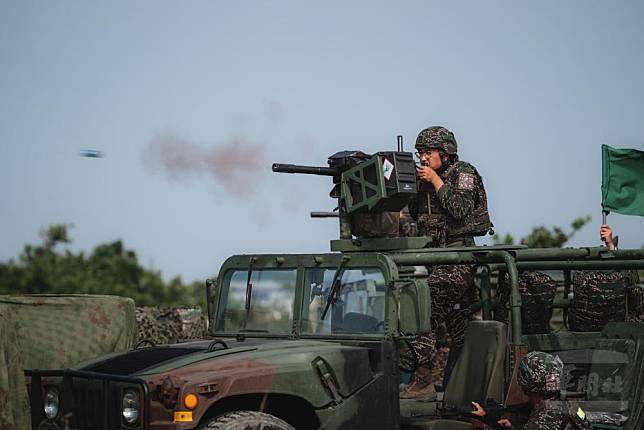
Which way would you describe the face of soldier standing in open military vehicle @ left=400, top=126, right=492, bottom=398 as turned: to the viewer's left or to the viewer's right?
to the viewer's left

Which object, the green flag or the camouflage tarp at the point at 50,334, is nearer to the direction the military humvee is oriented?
the camouflage tarp

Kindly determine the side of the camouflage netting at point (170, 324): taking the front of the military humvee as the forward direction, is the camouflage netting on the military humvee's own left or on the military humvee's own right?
on the military humvee's own right

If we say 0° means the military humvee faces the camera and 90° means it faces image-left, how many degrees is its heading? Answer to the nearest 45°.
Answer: approximately 45°
